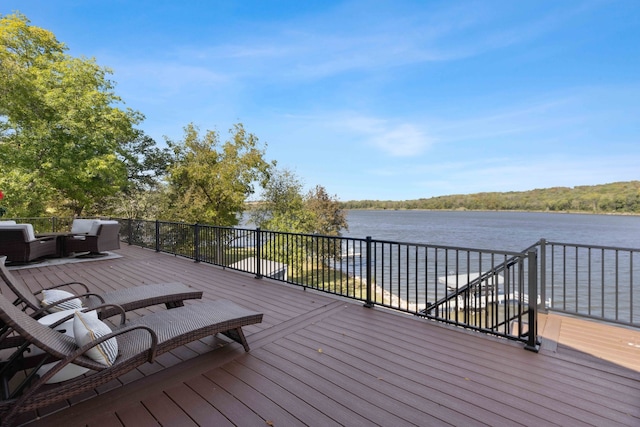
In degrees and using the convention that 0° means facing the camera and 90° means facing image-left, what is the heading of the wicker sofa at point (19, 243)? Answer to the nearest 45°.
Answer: approximately 225°

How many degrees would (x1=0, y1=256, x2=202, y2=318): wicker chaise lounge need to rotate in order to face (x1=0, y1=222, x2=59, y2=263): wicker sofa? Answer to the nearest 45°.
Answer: approximately 90° to its left

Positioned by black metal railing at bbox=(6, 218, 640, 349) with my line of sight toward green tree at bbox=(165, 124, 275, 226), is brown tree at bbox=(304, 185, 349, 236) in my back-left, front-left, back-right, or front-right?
front-right

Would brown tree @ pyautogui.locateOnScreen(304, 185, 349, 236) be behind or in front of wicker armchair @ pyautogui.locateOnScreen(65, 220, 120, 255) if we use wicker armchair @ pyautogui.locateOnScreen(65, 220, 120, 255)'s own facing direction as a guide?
behind

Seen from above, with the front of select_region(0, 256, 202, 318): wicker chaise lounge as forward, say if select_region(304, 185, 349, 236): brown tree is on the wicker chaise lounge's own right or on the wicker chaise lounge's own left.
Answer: on the wicker chaise lounge's own left

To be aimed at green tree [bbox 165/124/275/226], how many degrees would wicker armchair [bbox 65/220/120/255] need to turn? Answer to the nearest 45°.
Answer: approximately 180°

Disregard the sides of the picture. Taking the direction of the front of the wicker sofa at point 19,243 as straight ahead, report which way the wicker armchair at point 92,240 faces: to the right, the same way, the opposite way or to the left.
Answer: the opposite way

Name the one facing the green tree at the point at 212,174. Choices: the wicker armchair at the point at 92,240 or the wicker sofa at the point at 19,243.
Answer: the wicker sofa at the point at 19,243

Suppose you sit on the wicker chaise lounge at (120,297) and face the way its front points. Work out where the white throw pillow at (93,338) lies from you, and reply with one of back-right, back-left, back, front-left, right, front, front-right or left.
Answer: right

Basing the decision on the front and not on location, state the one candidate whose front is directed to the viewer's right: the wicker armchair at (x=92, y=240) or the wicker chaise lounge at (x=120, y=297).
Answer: the wicker chaise lounge

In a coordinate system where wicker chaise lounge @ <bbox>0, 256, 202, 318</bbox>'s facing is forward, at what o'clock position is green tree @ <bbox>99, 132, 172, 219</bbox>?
The green tree is roughly at 9 o'clock from the wicker chaise lounge.

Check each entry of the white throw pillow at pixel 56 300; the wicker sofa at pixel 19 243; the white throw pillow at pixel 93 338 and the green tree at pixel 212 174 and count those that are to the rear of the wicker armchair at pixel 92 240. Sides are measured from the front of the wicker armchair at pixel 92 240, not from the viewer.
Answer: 1

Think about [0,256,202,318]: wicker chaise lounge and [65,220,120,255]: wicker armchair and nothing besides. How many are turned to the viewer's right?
1

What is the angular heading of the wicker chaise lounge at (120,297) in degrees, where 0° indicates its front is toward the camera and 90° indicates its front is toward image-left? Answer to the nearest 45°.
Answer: approximately 270°

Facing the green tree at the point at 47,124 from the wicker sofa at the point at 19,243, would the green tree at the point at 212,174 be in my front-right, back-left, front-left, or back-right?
front-right

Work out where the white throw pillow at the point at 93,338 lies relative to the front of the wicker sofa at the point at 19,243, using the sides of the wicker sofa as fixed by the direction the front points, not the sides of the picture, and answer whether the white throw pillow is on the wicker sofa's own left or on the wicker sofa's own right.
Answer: on the wicker sofa's own right

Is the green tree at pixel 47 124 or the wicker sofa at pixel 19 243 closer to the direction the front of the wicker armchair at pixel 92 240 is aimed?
the wicker sofa
